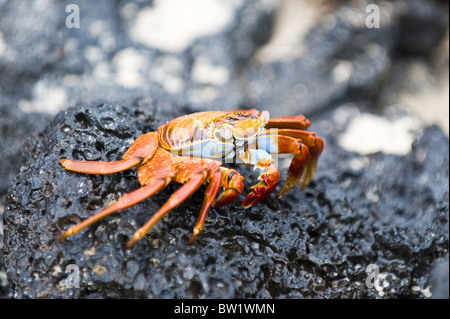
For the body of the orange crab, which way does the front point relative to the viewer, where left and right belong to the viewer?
facing the viewer and to the right of the viewer
